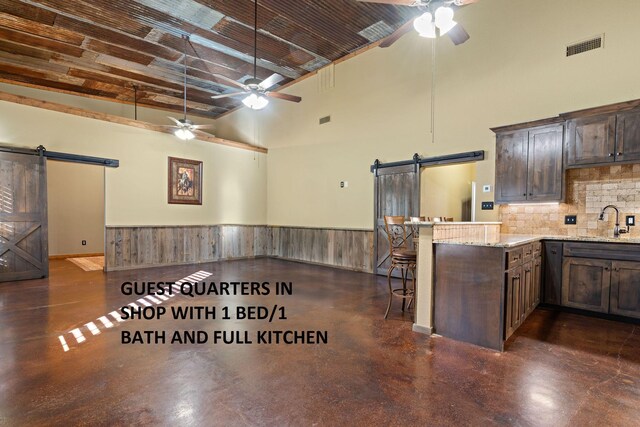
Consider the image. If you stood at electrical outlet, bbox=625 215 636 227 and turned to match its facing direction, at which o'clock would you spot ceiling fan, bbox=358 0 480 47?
The ceiling fan is roughly at 1 o'clock from the electrical outlet.

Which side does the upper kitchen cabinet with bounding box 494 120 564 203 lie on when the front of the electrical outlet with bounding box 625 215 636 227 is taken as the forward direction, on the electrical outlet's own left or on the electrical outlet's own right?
on the electrical outlet's own right

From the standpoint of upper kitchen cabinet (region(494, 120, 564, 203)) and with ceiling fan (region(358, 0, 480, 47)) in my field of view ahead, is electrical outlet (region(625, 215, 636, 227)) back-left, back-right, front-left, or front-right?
back-left

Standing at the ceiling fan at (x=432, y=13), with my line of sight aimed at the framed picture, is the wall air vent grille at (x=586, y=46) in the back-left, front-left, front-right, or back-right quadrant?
back-right
